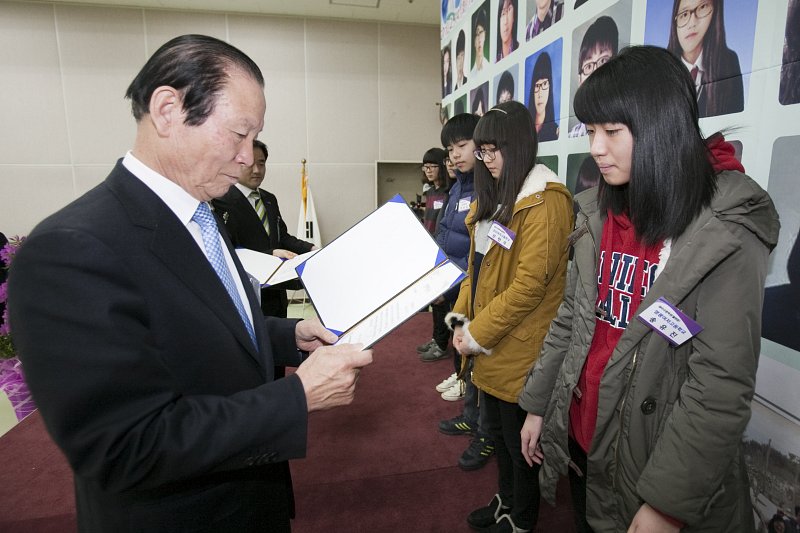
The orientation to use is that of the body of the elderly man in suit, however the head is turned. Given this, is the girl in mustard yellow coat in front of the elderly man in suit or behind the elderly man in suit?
in front

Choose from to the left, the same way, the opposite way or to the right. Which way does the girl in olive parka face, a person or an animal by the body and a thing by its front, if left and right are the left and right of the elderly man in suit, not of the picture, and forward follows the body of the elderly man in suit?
the opposite way

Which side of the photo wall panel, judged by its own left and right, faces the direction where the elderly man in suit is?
front

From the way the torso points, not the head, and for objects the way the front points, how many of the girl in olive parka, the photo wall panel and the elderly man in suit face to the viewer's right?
1

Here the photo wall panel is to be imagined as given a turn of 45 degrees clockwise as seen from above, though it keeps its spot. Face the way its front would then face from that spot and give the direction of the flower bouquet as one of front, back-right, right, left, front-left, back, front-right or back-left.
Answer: front

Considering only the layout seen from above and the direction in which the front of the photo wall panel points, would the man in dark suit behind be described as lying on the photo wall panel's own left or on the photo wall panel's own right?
on the photo wall panel's own right

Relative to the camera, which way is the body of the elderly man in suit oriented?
to the viewer's right

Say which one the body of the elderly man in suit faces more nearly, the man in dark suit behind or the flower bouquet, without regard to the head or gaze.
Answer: the man in dark suit behind

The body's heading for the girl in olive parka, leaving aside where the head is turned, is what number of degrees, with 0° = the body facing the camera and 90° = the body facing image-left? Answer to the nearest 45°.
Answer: approximately 45°

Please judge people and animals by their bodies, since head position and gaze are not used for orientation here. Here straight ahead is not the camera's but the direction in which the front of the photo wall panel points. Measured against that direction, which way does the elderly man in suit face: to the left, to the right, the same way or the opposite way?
the opposite way

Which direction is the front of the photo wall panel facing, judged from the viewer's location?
facing the viewer and to the left of the viewer

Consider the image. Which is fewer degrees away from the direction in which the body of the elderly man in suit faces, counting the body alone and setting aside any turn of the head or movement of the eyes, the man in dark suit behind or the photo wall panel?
the photo wall panel
